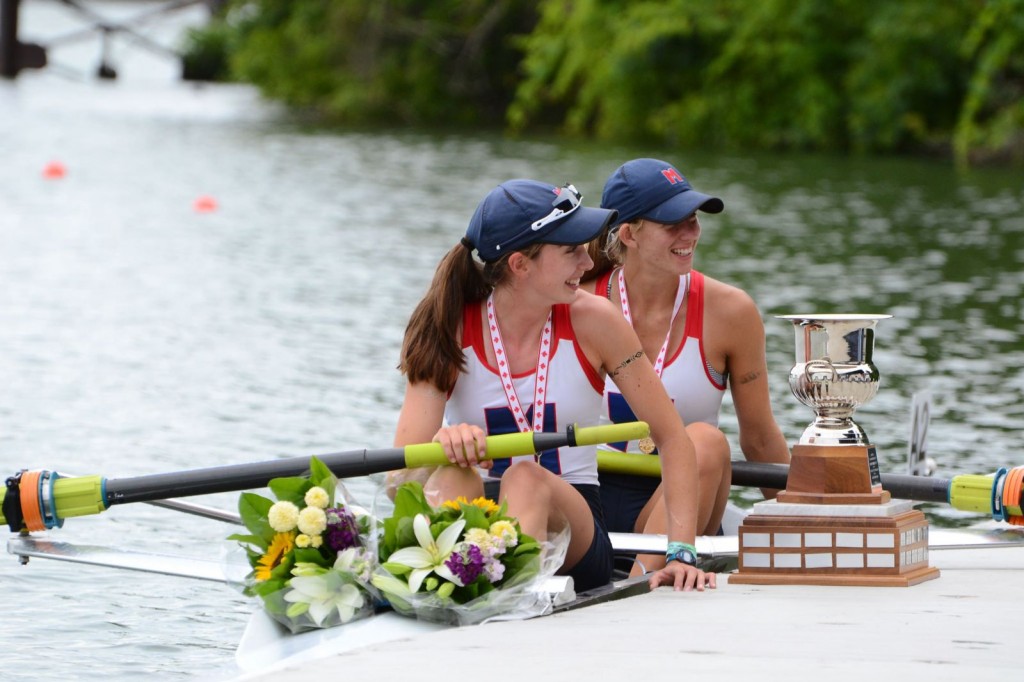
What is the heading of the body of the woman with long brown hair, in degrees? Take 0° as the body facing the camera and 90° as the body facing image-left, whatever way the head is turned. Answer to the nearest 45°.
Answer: approximately 0°

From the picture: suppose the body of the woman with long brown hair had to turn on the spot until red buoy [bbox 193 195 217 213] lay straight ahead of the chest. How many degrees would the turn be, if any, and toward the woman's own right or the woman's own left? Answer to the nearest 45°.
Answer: approximately 180°
